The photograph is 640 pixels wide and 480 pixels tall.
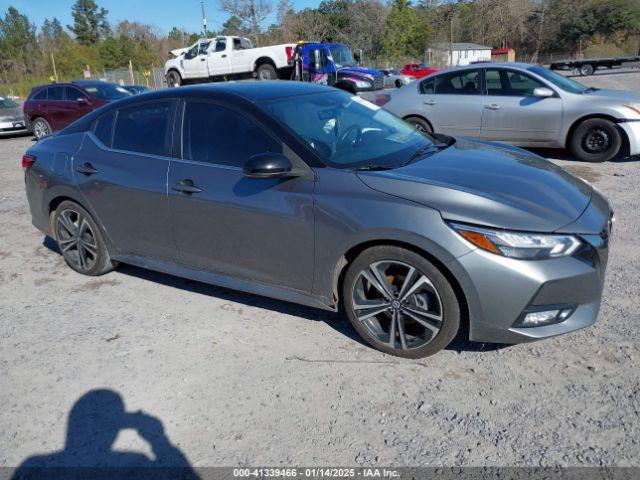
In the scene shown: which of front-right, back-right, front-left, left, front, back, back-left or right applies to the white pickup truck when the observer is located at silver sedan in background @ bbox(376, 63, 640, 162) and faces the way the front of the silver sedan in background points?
back-left

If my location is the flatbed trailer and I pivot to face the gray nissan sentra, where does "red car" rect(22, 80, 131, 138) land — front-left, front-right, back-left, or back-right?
front-right

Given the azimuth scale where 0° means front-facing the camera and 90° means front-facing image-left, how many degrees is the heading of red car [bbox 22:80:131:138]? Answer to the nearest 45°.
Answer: approximately 315°

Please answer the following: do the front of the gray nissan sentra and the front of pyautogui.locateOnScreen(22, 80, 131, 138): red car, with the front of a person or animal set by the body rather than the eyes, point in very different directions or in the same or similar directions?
same or similar directions

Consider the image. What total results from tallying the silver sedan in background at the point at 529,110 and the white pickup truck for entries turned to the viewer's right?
1

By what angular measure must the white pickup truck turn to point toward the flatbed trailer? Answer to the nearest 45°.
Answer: approximately 135° to its right

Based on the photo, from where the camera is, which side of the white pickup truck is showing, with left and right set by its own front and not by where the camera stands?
left

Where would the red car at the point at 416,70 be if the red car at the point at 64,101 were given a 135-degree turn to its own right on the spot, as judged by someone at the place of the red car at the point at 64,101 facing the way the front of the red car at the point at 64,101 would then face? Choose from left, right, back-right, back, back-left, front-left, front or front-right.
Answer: back-right

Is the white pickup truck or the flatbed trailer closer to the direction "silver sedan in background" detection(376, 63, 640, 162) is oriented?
the flatbed trailer

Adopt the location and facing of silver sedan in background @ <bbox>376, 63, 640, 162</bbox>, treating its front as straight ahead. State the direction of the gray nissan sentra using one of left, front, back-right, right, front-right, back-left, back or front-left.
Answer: right

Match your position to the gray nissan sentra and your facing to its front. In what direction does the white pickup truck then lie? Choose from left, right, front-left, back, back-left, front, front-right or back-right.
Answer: back-left

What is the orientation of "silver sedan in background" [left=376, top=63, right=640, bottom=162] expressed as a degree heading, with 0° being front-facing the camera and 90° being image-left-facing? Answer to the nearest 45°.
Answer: approximately 270°

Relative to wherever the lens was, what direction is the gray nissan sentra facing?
facing the viewer and to the right of the viewer

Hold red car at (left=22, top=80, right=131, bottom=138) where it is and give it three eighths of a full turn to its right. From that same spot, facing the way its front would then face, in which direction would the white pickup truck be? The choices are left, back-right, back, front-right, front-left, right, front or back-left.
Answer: back-right

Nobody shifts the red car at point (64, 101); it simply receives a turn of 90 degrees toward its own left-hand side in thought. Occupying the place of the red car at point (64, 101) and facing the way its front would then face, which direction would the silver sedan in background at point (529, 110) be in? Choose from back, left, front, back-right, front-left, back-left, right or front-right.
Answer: right
